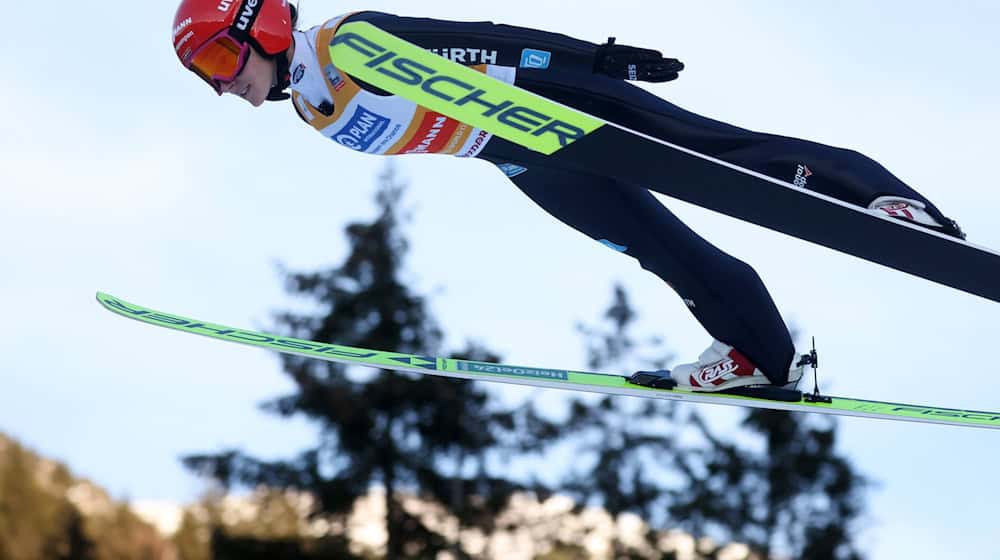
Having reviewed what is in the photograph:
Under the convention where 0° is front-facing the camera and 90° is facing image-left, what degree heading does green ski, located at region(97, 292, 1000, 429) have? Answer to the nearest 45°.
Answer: approximately 90°

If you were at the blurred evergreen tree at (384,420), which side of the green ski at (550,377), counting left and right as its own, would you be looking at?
right

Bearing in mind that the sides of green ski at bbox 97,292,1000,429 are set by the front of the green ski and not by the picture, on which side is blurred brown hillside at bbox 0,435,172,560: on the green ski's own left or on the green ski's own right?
on the green ski's own right
